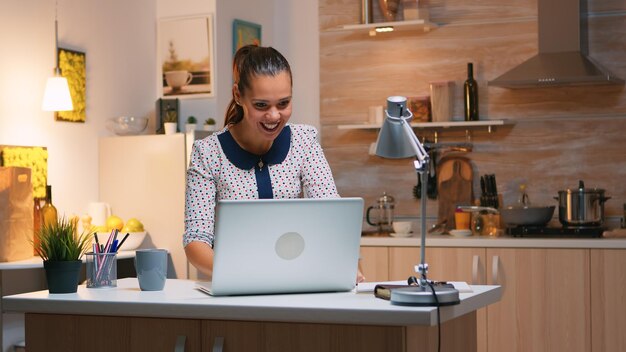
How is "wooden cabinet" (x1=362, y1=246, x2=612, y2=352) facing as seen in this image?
toward the camera

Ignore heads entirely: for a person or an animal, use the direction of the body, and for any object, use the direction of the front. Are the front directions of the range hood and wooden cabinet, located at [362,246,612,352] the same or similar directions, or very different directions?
same or similar directions

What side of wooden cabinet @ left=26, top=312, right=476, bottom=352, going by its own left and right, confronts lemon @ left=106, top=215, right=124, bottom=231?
back

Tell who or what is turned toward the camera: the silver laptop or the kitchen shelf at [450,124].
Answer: the kitchen shelf

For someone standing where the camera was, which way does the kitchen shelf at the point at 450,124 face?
facing the viewer

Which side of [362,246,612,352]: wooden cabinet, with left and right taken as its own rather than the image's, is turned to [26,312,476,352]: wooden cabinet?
front

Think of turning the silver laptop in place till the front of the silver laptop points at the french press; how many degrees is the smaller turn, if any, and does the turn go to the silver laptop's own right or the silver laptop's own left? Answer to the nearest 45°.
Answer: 0° — it already faces it

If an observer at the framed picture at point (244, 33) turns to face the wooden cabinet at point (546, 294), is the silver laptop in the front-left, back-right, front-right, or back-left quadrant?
front-right

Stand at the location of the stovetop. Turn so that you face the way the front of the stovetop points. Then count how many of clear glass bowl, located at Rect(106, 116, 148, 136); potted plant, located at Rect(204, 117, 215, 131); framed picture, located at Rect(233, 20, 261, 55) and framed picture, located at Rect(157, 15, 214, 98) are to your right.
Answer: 4

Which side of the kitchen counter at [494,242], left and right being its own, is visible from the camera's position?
front

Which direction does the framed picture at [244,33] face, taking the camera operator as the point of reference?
facing the viewer and to the right of the viewer

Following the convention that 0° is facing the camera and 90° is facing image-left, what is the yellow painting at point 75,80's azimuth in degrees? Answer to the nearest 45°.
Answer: approximately 315°

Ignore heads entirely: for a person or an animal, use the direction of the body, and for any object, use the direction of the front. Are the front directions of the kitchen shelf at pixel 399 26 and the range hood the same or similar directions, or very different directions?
same or similar directions

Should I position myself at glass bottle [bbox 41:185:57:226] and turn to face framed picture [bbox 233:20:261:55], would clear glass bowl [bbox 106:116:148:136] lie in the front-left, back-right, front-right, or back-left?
front-left
